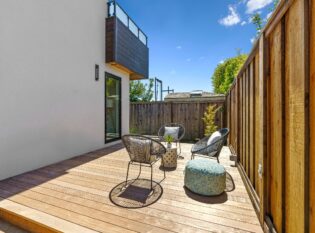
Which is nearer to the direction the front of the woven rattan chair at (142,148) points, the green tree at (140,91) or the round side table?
the round side table

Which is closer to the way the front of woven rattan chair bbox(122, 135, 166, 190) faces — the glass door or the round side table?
the round side table

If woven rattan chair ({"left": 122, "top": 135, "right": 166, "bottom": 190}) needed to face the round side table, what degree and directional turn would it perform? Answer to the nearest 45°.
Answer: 0° — it already faces it

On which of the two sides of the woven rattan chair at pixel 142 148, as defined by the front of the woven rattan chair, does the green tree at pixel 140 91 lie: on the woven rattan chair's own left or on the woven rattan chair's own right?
on the woven rattan chair's own left
